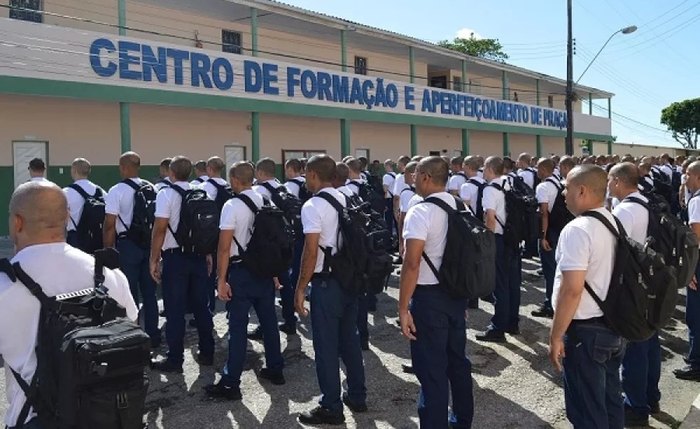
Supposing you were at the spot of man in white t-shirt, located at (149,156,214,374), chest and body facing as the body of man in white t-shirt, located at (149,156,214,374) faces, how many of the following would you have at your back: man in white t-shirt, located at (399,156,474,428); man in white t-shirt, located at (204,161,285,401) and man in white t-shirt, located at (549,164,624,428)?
3

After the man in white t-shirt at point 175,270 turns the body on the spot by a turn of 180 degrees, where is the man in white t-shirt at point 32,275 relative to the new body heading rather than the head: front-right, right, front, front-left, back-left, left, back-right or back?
front-right

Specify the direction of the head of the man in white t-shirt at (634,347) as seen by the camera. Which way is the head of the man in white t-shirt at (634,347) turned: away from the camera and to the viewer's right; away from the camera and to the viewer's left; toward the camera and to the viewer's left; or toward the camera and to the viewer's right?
away from the camera and to the viewer's left

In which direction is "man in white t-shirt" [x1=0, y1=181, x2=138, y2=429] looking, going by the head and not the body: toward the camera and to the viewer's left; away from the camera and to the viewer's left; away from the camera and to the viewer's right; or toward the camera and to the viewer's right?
away from the camera and to the viewer's left

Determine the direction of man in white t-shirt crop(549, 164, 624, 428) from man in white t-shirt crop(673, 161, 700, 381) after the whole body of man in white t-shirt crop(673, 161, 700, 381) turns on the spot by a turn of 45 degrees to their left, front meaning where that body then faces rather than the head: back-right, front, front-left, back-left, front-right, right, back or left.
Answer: front-left

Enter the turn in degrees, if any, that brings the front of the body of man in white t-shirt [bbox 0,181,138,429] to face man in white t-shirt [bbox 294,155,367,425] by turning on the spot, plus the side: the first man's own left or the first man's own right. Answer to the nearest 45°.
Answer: approximately 90° to the first man's own right

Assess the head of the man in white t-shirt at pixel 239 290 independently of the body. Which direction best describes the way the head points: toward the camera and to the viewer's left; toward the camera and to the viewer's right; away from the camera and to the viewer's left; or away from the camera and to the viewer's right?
away from the camera and to the viewer's left

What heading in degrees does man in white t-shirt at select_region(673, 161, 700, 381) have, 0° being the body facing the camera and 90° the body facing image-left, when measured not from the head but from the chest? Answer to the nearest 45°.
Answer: approximately 90°

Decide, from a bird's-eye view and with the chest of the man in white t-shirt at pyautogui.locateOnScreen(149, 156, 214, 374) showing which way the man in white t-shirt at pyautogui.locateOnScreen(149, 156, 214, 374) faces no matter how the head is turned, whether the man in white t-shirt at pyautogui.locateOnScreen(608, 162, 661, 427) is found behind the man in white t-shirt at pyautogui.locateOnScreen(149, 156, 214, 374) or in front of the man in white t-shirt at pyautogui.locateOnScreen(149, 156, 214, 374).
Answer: behind

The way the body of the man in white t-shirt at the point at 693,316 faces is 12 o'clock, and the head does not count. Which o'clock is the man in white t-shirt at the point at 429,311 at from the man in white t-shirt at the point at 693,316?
the man in white t-shirt at the point at 429,311 is roughly at 10 o'clock from the man in white t-shirt at the point at 693,316.

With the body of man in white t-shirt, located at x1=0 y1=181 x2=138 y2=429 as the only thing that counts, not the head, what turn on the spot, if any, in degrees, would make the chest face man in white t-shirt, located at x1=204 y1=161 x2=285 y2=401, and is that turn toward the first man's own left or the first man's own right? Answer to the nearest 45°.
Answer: approximately 90° to the first man's own right
